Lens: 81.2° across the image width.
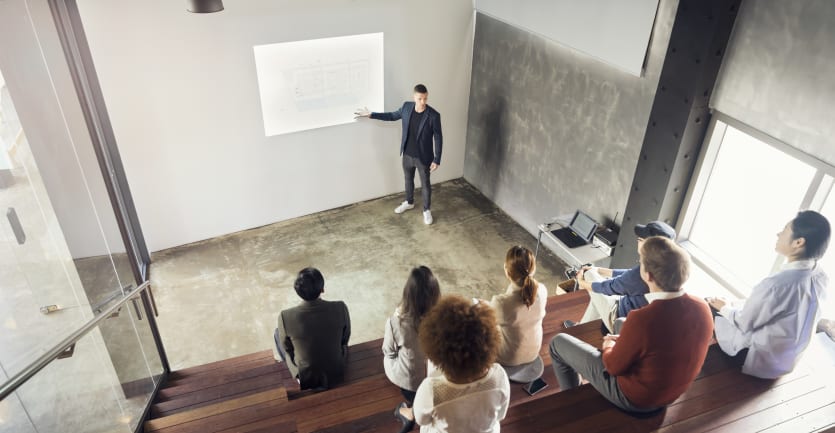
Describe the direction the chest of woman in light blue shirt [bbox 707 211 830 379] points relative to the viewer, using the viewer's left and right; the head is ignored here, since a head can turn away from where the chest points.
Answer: facing away from the viewer and to the left of the viewer

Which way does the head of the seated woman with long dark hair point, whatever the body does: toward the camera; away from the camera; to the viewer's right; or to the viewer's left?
away from the camera

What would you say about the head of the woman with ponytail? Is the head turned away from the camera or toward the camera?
away from the camera

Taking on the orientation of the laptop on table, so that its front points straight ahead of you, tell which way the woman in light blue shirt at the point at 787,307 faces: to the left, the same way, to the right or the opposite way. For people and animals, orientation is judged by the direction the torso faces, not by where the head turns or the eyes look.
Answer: to the right

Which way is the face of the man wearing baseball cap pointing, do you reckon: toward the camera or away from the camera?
away from the camera

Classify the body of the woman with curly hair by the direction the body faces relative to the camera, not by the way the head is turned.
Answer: away from the camera

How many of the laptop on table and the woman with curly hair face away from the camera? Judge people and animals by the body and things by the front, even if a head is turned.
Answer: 1

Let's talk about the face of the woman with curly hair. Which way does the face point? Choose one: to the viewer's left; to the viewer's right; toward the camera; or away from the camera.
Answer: away from the camera

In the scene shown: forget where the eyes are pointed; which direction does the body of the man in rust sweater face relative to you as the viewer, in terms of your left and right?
facing away from the viewer and to the left of the viewer

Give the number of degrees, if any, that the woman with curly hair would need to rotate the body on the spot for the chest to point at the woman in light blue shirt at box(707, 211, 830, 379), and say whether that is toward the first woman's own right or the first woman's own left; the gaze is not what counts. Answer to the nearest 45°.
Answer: approximately 45° to the first woman's own right

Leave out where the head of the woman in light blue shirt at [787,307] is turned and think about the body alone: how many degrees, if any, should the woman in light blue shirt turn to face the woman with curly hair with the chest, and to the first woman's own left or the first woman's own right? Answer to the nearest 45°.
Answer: approximately 90° to the first woman's own left
